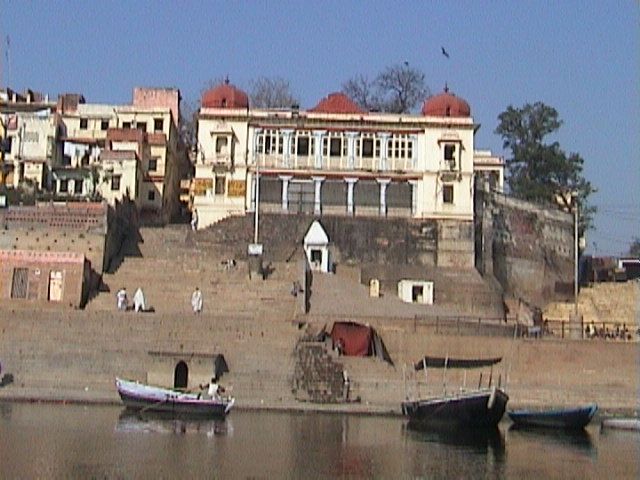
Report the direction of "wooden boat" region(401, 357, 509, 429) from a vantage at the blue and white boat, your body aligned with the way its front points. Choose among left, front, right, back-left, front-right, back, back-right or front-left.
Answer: back

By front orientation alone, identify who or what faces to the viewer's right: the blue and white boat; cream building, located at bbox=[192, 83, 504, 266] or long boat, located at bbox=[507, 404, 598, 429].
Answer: the long boat

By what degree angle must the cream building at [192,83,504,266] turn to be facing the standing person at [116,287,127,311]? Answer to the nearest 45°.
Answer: approximately 45° to its right

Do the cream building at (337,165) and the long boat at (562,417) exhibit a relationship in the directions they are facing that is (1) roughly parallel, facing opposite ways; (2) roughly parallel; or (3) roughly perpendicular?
roughly perpendicular

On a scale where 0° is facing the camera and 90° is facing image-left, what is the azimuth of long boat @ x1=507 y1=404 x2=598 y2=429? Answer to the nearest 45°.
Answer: approximately 270°

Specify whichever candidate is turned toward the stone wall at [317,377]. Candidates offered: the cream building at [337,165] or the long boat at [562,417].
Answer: the cream building

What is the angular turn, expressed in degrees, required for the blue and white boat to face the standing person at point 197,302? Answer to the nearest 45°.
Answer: approximately 90° to its right

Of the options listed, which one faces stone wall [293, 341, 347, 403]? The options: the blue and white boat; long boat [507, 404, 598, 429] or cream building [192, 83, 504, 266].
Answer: the cream building

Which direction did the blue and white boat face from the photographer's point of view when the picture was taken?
facing to the left of the viewer
